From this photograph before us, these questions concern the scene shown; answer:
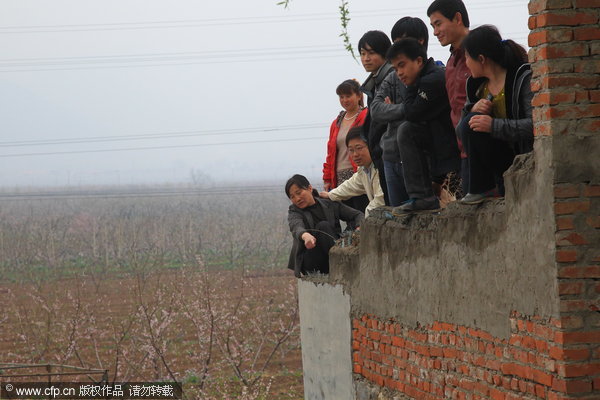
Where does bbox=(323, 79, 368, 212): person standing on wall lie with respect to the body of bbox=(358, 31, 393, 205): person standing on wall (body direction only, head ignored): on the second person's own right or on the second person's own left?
on the second person's own right

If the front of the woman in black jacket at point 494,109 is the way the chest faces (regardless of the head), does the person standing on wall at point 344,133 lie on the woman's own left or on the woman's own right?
on the woman's own right

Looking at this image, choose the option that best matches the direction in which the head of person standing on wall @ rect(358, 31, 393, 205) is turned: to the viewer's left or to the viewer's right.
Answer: to the viewer's left

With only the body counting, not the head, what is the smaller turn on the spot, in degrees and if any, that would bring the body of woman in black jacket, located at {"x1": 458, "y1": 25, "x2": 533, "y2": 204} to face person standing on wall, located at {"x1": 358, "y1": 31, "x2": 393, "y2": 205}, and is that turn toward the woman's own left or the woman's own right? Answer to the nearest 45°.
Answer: approximately 90° to the woman's own right

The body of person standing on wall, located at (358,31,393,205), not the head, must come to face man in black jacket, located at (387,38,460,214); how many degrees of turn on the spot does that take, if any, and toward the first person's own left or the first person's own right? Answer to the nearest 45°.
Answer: approximately 45° to the first person's own left

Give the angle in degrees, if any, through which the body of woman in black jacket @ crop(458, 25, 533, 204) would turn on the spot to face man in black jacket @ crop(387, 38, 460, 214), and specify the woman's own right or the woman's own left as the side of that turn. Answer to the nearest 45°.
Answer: approximately 90° to the woman's own right

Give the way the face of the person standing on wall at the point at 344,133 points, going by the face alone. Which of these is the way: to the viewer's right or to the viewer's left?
to the viewer's left

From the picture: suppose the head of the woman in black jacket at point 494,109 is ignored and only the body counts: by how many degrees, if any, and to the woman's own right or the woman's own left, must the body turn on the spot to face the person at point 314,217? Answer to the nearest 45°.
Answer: approximately 90° to the woman's own right
